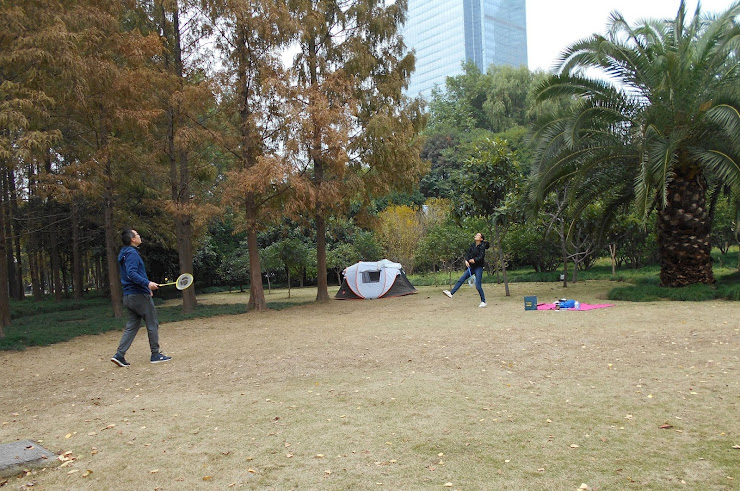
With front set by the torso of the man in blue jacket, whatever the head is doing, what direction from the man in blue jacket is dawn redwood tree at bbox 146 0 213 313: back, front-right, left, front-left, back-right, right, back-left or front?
left

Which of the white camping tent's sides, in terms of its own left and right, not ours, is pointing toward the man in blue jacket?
front

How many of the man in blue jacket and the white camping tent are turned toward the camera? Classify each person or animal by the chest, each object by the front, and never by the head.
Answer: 1

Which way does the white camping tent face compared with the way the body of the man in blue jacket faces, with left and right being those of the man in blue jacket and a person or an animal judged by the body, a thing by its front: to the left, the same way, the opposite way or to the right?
to the right

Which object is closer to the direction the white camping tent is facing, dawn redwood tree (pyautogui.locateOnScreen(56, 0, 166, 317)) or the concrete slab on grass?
the concrete slab on grass

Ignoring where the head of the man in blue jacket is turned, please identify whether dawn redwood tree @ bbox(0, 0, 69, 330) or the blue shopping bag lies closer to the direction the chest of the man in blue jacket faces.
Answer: the blue shopping bag

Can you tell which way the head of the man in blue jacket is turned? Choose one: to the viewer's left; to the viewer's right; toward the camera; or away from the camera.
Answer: to the viewer's right

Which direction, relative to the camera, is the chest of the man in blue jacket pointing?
to the viewer's right

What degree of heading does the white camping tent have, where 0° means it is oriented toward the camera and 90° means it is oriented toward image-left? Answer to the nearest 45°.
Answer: approximately 0°

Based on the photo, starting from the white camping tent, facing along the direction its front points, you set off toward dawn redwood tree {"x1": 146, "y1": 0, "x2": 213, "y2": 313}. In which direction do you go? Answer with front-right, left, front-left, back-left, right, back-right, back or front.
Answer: front-right

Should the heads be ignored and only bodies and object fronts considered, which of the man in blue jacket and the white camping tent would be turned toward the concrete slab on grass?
the white camping tent

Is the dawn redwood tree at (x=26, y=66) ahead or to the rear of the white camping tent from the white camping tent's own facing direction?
ahead
